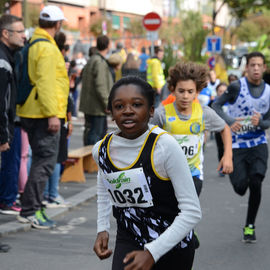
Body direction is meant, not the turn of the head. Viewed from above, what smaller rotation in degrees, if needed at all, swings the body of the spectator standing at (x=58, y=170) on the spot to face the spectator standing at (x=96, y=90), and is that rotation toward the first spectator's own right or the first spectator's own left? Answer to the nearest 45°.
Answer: approximately 90° to the first spectator's own left

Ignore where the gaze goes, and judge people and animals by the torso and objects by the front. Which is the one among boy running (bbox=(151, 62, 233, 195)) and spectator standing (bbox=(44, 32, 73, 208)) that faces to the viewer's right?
the spectator standing

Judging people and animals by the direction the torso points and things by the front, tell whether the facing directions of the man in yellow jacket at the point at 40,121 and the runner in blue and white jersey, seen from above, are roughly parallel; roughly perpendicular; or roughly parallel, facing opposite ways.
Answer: roughly perpendicular

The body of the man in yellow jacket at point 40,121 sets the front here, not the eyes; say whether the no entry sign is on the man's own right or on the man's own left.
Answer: on the man's own left

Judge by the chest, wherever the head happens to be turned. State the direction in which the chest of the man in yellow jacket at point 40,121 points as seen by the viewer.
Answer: to the viewer's right

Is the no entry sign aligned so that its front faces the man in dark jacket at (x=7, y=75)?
yes

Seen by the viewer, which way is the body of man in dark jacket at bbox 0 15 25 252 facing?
to the viewer's right

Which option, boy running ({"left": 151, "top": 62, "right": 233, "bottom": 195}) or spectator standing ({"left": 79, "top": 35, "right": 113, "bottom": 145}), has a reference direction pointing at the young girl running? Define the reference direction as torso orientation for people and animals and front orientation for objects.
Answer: the boy running

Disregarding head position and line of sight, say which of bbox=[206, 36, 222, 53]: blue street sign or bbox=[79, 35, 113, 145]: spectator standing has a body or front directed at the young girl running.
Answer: the blue street sign

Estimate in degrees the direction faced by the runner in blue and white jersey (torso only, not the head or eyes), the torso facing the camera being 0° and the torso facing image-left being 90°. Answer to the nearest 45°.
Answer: approximately 0°
